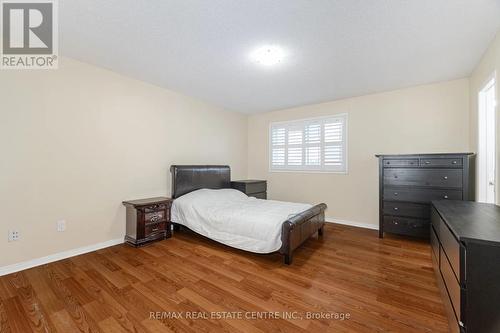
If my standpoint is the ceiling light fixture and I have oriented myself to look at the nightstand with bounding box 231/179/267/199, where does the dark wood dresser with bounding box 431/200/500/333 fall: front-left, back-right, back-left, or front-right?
back-right

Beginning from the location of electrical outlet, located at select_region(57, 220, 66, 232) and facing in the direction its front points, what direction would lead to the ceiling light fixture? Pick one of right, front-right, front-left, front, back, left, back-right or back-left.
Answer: front-left

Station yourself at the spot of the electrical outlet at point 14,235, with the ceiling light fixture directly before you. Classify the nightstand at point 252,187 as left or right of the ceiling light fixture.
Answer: left

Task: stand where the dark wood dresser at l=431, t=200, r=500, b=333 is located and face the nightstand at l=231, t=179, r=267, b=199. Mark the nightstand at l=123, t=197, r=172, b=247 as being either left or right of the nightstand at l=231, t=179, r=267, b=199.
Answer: left

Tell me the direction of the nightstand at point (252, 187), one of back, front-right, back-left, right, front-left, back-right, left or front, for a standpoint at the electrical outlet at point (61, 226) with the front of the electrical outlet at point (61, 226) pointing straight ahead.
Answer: left

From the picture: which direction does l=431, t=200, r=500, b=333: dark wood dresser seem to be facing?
to the viewer's left

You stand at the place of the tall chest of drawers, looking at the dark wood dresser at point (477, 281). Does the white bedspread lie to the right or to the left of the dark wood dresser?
right

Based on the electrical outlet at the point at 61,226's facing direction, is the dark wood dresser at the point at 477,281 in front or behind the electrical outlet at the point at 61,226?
in front
